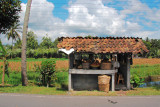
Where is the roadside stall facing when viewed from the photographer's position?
facing the viewer

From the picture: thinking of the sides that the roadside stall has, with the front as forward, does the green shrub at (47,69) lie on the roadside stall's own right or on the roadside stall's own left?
on the roadside stall's own right
